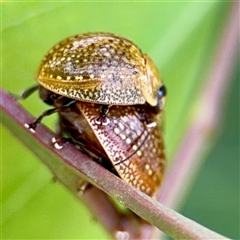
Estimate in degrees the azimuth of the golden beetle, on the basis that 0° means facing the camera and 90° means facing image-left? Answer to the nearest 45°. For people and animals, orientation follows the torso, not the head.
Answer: approximately 270°

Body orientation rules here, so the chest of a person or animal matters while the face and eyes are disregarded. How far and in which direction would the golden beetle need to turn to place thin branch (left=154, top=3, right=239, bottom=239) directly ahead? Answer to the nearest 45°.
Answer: approximately 45° to its left
